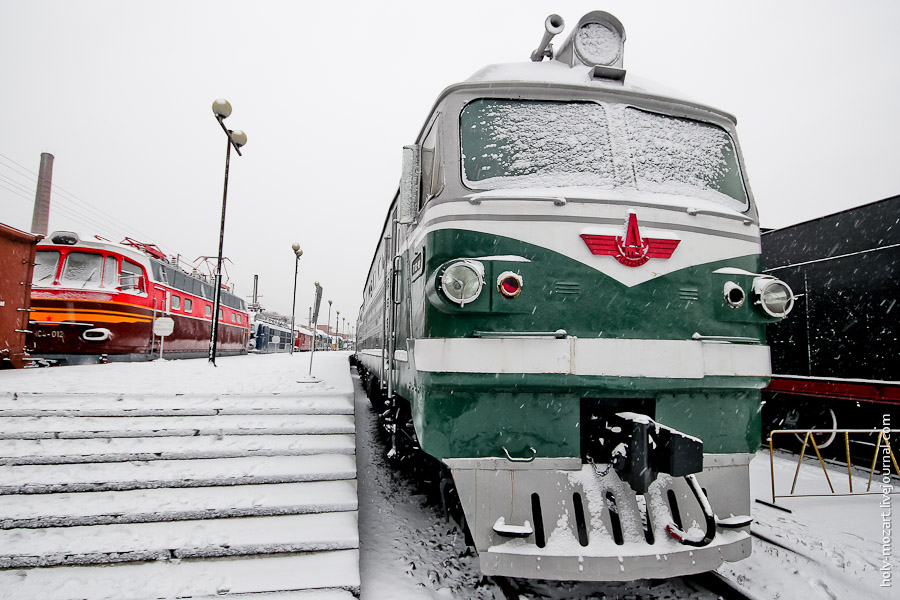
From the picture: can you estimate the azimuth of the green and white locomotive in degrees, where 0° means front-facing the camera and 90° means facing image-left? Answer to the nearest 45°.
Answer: approximately 315°
